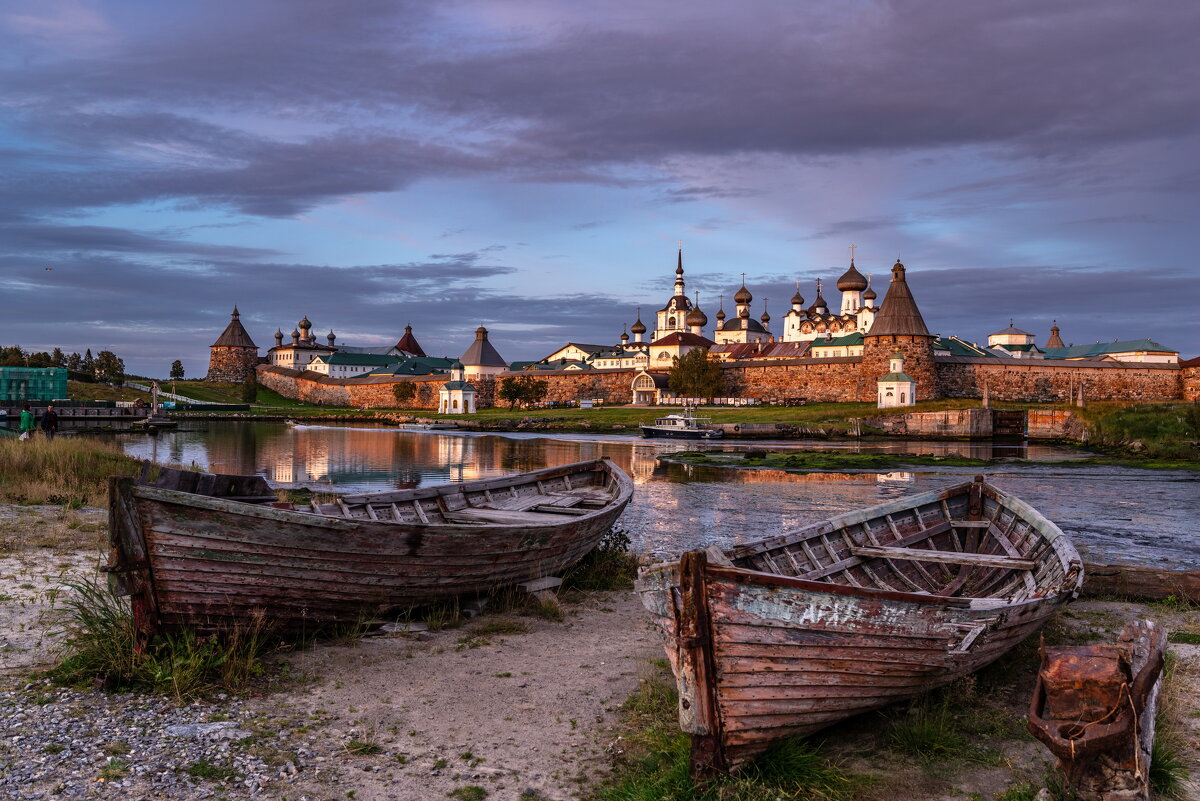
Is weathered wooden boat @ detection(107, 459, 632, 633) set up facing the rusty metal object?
no

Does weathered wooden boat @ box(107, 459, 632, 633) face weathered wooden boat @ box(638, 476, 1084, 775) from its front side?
no
